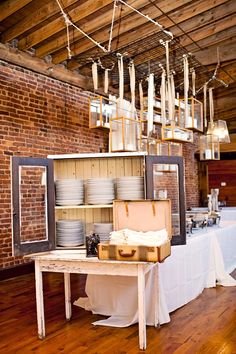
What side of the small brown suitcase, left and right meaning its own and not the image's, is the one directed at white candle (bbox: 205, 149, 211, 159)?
back

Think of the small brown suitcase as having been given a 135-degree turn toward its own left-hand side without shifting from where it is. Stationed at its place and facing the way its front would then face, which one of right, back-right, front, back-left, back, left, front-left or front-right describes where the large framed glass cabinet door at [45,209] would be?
back-left

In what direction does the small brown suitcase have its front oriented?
toward the camera

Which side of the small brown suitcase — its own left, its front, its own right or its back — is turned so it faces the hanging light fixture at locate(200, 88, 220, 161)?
back
